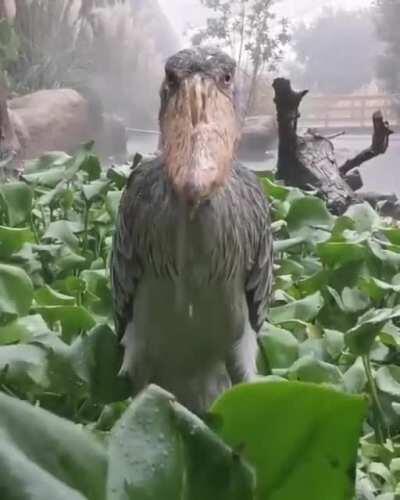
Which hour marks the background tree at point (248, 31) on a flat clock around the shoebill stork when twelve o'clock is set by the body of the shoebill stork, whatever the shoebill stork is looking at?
The background tree is roughly at 6 o'clock from the shoebill stork.

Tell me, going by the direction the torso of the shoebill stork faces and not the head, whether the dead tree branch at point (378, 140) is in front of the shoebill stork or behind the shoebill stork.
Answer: behind

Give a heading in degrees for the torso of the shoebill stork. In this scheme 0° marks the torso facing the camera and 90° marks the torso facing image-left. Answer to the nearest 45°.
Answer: approximately 0°

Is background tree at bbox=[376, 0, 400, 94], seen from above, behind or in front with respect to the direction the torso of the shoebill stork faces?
behind

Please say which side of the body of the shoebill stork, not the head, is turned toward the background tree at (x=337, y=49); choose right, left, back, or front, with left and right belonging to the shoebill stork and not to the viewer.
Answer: back

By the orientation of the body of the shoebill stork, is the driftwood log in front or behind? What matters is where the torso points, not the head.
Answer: behind

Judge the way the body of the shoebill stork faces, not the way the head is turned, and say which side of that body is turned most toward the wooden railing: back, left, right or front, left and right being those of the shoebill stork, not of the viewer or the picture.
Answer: back
